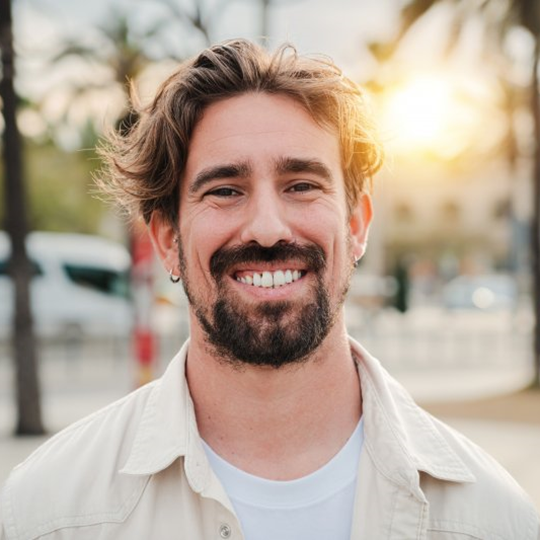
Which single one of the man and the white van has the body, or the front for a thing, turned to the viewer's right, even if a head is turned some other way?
the white van

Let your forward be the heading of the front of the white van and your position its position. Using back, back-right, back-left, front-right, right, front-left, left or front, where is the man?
right

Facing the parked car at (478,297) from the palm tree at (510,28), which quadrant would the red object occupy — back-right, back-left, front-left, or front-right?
back-left

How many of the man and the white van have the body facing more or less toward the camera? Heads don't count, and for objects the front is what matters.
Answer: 1

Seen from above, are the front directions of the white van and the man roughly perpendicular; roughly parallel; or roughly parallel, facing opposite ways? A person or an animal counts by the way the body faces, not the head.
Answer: roughly perpendicular

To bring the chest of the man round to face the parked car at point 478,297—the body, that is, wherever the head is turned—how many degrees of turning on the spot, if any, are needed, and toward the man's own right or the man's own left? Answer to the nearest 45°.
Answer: approximately 180°

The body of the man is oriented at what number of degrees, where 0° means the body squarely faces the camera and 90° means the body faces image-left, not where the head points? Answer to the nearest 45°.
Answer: approximately 0°

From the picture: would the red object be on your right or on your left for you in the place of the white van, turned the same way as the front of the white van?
on your right

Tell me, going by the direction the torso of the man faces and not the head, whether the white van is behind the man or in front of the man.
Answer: behind

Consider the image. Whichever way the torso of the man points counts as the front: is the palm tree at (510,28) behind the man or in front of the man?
behind

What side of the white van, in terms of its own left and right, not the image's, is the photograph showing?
right

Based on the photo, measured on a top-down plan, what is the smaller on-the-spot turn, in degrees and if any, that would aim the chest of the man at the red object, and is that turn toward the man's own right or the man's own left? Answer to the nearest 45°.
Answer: approximately 180°
